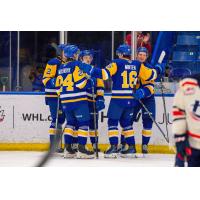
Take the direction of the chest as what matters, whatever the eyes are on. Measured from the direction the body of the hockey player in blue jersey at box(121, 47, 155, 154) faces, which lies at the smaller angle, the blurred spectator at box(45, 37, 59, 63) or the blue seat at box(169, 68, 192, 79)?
the blurred spectator

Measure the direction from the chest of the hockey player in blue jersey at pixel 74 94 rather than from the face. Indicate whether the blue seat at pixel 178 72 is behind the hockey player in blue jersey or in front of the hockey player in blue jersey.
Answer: in front

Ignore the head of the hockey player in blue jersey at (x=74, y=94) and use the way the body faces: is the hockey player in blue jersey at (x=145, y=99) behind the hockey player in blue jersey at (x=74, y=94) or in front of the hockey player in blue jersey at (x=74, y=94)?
in front

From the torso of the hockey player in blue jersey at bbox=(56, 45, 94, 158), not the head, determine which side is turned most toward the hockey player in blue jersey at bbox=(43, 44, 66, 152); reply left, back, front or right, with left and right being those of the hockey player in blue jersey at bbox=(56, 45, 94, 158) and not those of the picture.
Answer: left
